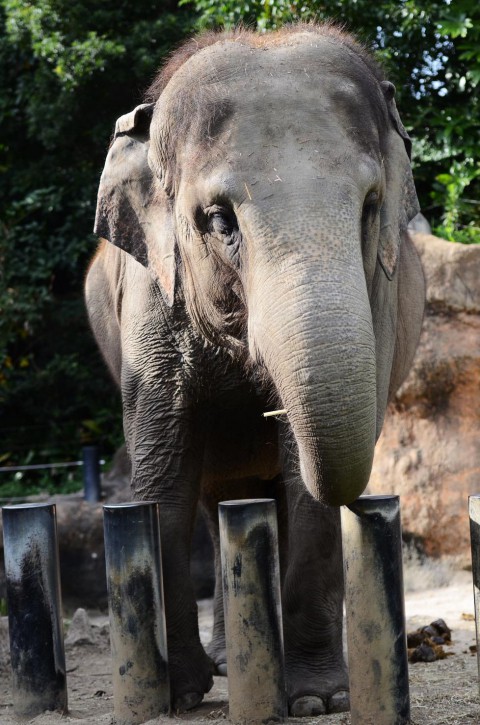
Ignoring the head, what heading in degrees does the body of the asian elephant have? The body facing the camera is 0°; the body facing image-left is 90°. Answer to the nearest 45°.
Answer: approximately 0°
